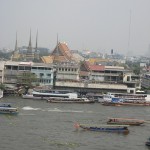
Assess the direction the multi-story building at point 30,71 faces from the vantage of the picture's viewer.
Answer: facing the viewer

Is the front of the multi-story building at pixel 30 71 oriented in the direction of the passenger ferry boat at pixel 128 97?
no

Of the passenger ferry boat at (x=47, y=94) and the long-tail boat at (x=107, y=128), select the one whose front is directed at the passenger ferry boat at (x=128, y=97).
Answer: the passenger ferry boat at (x=47, y=94)

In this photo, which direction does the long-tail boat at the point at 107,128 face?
to the viewer's left

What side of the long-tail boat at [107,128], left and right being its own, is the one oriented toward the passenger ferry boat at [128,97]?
right

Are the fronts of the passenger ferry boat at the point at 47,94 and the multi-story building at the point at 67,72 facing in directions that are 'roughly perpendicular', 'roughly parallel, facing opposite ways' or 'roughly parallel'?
roughly perpendicular

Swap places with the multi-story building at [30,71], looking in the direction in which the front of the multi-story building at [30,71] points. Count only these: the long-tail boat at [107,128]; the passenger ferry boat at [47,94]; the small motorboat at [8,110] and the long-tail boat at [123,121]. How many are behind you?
0

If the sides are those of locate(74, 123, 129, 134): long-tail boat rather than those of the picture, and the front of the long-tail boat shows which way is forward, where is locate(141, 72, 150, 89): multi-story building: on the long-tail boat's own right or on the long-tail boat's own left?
on the long-tail boat's own right

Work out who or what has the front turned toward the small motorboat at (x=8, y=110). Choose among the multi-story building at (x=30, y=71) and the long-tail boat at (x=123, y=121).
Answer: the multi-story building

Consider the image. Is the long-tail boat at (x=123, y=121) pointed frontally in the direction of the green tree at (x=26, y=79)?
no

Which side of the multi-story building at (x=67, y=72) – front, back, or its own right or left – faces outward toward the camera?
front

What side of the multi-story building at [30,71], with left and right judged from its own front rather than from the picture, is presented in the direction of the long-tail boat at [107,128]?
front

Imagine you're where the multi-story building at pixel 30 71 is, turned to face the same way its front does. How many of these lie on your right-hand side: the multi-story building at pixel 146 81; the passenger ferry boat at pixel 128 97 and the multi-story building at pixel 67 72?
0

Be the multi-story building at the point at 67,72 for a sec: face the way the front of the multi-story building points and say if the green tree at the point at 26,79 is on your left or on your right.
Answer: on your right

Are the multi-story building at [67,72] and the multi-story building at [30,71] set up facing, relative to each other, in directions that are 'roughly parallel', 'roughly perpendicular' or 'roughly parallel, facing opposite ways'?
roughly parallel

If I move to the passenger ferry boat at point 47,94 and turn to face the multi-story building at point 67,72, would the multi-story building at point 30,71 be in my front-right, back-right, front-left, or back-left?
front-left
